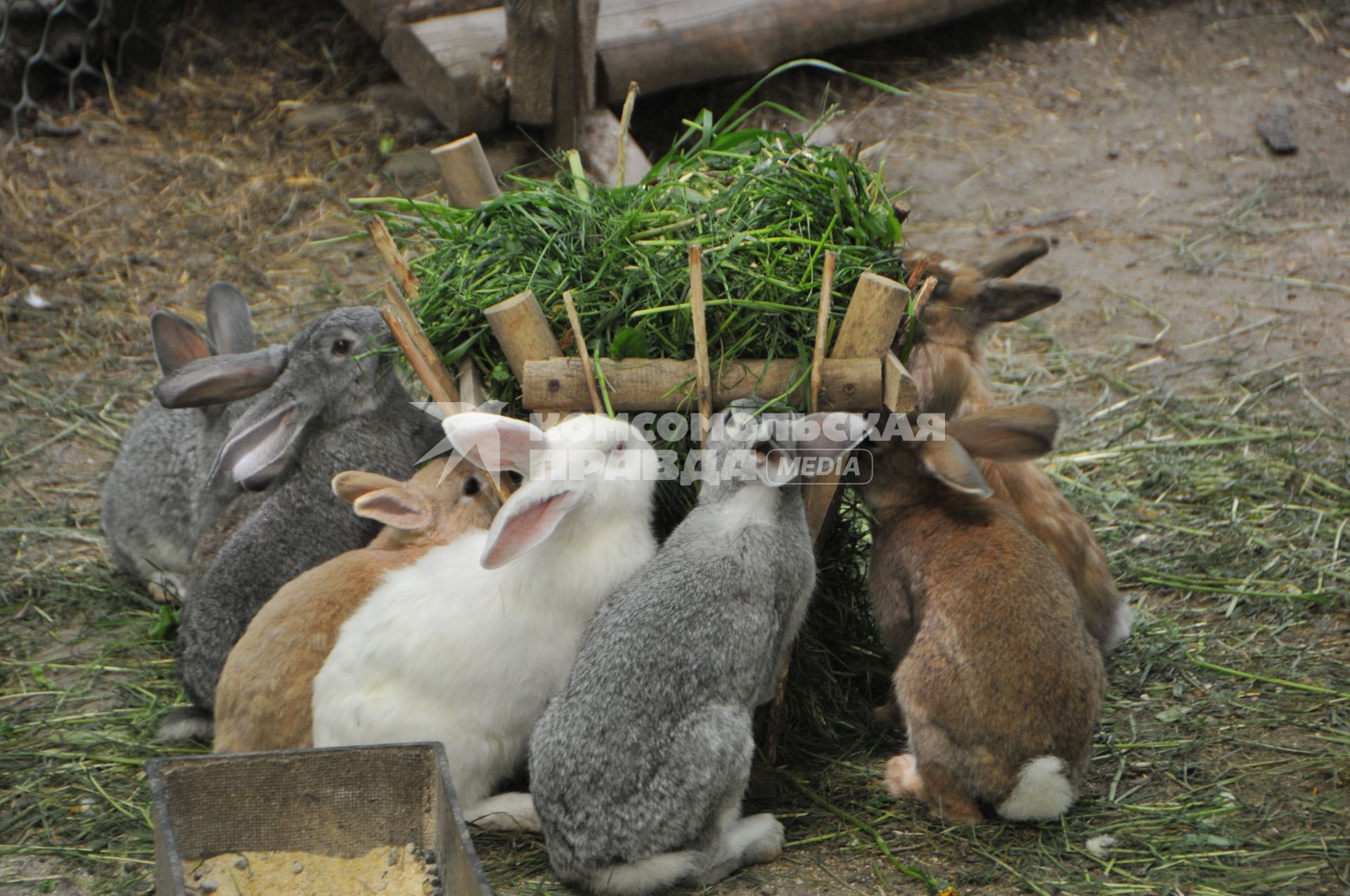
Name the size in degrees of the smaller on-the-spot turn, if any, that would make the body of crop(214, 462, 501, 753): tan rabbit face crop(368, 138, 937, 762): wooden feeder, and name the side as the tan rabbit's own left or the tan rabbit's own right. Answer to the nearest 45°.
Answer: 0° — it already faces it

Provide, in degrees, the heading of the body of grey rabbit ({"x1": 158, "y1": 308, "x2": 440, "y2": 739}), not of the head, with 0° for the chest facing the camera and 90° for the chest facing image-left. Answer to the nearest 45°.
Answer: approximately 270°

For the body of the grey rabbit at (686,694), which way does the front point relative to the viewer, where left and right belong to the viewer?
facing away from the viewer and to the right of the viewer
